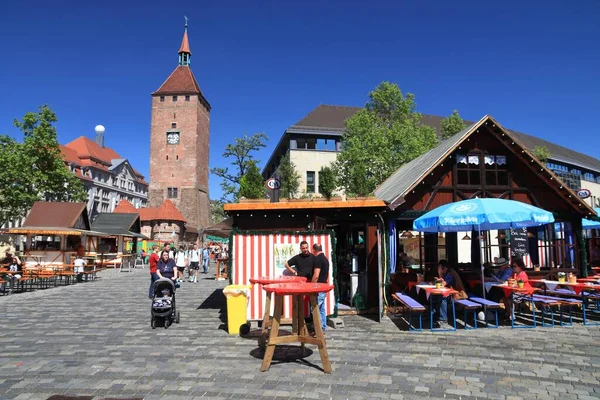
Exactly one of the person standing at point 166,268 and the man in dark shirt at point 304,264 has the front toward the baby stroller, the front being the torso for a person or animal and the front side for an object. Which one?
the person standing

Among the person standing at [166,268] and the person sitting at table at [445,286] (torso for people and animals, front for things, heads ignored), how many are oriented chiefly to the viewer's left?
1

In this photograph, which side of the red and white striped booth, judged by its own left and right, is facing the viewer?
front

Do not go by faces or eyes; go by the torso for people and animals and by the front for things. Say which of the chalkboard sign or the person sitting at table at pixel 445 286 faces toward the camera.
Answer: the chalkboard sign

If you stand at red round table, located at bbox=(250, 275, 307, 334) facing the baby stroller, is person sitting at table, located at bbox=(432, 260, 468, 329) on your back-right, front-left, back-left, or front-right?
back-right

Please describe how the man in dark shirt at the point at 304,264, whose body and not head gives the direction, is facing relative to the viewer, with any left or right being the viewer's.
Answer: facing the viewer and to the right of the viewer

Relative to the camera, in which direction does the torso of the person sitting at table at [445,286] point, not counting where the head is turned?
to the viewer's left

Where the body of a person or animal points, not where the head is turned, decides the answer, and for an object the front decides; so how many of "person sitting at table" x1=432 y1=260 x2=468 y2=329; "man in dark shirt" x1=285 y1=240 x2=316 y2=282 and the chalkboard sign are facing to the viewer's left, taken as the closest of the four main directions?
1

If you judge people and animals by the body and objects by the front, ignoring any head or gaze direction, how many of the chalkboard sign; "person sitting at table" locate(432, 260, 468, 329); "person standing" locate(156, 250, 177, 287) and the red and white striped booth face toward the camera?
3

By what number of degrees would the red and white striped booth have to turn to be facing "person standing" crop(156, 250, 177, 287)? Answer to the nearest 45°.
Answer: approximately 90° to its right

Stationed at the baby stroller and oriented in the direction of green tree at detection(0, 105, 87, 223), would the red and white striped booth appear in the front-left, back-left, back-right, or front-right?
back-right

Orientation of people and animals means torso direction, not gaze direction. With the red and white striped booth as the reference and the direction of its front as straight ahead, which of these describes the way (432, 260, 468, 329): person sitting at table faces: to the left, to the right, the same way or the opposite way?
to the right

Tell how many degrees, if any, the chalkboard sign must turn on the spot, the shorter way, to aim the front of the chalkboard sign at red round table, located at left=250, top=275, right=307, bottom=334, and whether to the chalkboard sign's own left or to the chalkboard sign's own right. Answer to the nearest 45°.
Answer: approximately 45° to the chalkboard sign's own right

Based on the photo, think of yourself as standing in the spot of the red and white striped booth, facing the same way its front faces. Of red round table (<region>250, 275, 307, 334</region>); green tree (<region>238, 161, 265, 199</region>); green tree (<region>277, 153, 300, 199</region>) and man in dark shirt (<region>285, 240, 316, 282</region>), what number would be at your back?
2

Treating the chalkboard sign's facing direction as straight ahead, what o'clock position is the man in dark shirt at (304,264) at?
The man in dark shirt is roughly at 1 o'clock from the chalkboard sign.

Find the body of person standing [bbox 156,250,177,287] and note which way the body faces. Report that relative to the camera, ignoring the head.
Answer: toward the camera

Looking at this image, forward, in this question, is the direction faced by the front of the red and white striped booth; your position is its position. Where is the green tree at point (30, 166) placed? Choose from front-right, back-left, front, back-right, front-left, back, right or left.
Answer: back-right
